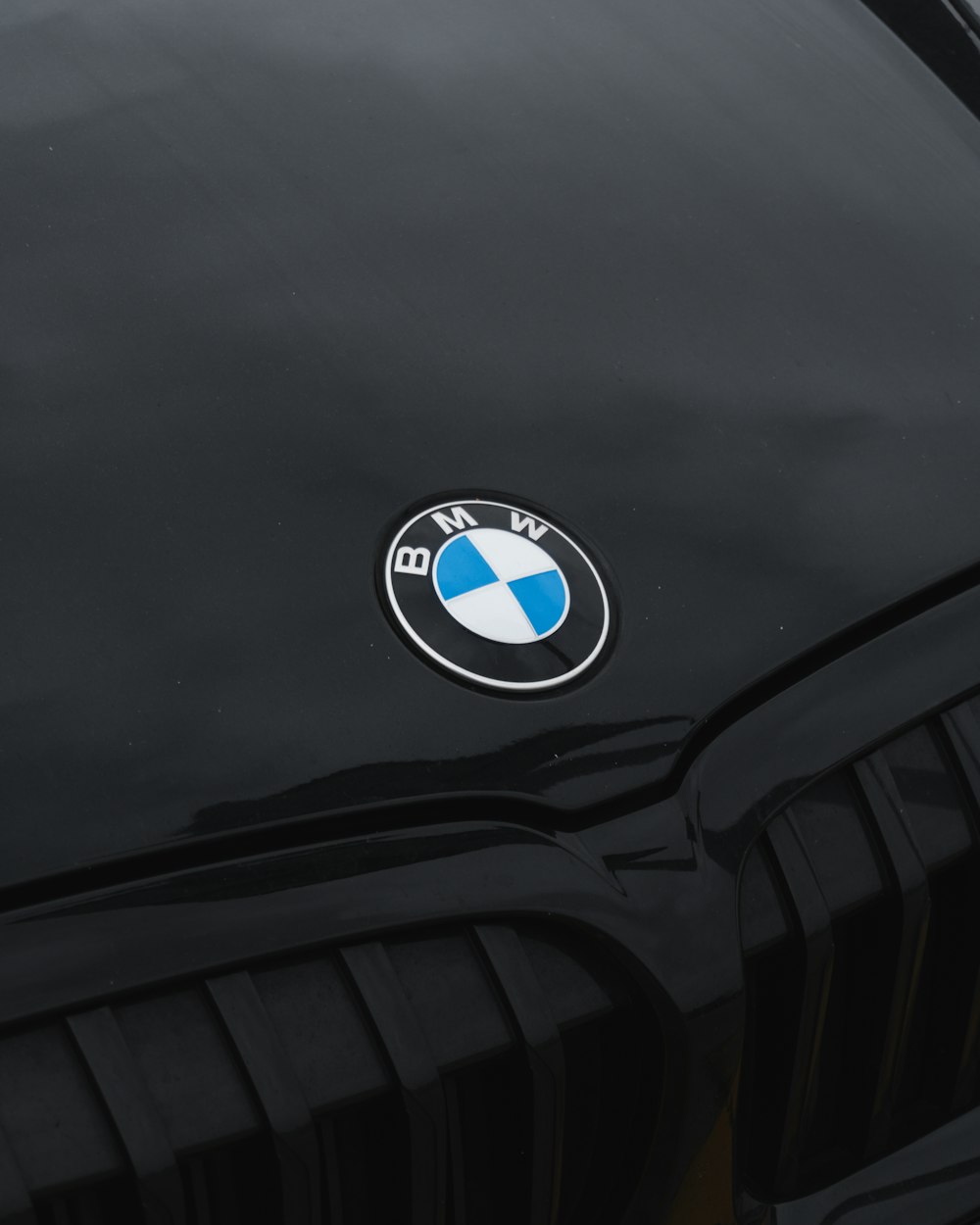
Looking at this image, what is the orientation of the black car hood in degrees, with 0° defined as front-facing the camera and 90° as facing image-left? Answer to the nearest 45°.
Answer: approximately 315°
